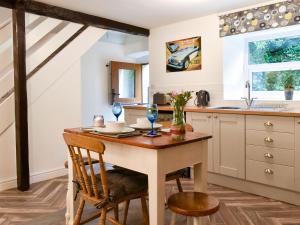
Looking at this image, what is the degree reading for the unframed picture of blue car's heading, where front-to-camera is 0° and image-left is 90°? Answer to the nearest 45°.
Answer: approximately 45°

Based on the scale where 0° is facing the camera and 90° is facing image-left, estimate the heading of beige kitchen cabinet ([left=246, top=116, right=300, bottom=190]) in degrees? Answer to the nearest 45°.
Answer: approximately 45°

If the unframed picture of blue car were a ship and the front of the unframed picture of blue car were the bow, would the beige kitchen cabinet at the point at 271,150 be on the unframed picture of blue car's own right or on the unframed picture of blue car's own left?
on the unframed picture of blue car's own left

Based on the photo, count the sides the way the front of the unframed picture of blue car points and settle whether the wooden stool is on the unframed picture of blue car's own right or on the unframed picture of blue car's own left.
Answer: on the unframed picture of blue car's own left

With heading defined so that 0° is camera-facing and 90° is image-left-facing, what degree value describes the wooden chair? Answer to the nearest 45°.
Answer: approximately 225°

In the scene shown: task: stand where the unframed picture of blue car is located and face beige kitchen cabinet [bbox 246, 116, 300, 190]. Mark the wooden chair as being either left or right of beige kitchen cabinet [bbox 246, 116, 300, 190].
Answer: right

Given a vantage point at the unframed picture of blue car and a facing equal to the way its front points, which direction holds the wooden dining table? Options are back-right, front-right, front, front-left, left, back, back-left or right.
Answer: front-left
